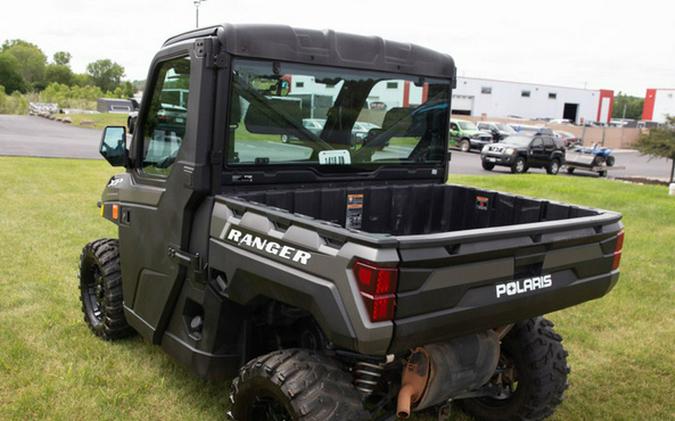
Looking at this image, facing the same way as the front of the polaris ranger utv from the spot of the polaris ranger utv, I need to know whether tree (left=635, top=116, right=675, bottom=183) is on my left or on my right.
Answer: on my right

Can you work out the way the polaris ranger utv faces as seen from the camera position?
facing away from the viewer and to the left of the viewer

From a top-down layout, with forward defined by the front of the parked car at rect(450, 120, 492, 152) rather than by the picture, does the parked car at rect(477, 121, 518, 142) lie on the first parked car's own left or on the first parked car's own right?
on the first parked car's own left

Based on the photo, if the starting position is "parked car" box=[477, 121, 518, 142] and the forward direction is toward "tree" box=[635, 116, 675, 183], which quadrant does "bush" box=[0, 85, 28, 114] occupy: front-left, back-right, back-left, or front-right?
back-right

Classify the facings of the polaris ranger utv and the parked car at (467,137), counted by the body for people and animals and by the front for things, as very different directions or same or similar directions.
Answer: very different directions
